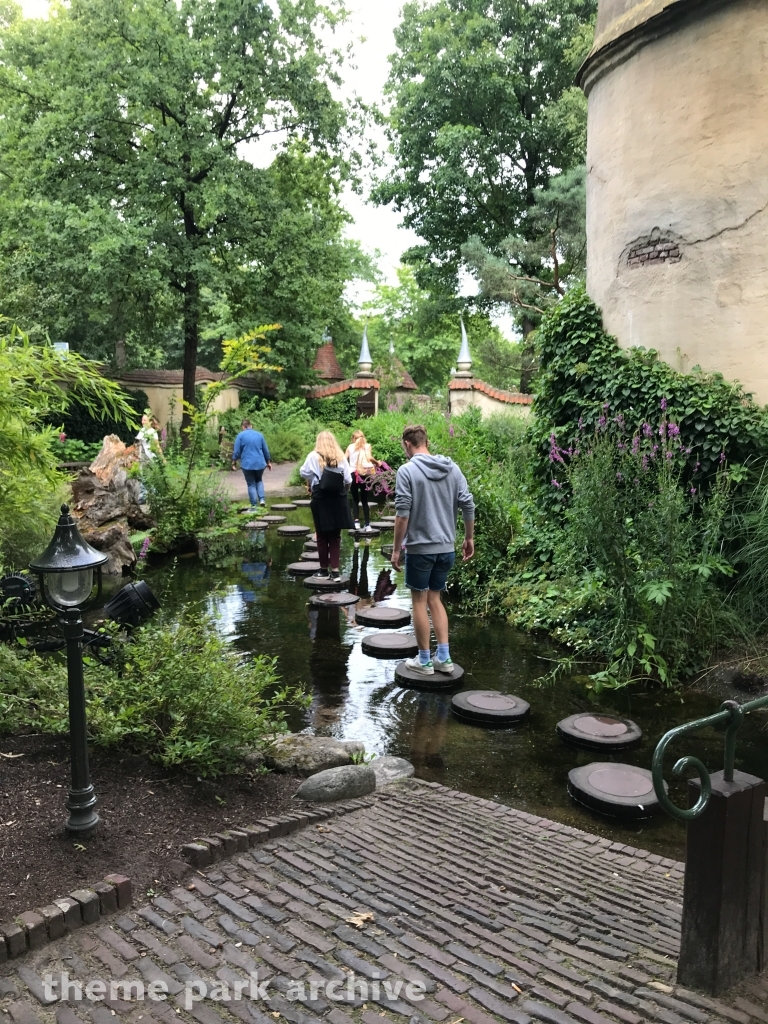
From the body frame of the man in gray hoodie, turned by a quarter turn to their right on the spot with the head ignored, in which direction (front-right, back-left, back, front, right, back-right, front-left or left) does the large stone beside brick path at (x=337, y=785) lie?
back-right

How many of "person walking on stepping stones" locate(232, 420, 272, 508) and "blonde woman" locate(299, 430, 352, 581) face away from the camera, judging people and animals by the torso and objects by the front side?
2

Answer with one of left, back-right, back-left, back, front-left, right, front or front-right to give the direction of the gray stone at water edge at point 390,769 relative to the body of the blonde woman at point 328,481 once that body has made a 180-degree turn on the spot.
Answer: front

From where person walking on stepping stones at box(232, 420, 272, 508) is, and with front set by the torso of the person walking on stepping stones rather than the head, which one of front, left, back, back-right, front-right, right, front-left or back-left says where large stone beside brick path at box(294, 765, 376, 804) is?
back

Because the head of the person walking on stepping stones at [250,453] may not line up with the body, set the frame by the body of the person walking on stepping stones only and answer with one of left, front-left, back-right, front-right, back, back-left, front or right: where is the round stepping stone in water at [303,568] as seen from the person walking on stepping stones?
back

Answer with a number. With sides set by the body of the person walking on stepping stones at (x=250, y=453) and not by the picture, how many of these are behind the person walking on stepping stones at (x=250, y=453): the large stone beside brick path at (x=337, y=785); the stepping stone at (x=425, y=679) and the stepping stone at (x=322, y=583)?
3

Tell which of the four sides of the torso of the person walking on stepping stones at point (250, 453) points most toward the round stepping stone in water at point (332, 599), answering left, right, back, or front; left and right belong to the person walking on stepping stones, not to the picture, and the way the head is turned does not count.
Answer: back

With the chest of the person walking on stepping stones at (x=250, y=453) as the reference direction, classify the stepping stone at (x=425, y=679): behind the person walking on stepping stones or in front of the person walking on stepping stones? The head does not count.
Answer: behind

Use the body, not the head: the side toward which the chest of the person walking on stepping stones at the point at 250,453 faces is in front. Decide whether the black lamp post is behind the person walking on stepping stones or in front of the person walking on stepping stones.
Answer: behind

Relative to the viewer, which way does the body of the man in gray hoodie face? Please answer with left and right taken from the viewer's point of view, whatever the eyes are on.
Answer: facing away from the viewer and to the left of the viewer

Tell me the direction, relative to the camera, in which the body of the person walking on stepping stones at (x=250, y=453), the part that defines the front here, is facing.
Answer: away from the camera

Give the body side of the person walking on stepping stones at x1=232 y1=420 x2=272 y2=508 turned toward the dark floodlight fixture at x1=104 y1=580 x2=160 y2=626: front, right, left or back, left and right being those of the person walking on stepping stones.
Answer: back

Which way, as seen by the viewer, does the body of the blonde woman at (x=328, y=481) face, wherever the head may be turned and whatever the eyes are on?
away from the camera

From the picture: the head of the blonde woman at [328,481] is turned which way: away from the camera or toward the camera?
away from the camera
